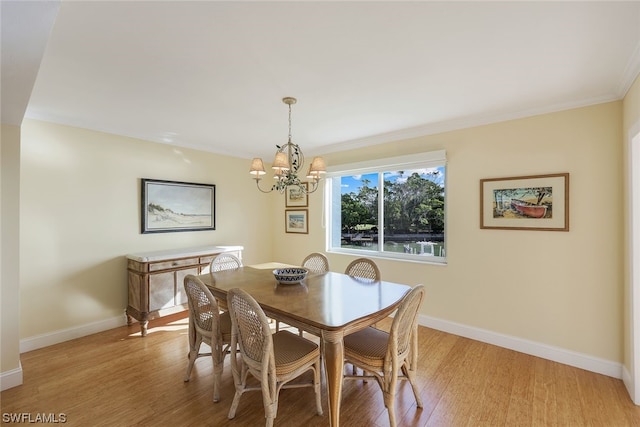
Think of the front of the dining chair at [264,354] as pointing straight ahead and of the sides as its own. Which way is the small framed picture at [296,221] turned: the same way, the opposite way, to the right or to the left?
the opposite way

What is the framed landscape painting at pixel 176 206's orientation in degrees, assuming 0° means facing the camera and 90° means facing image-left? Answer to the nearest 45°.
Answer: approximately 315°

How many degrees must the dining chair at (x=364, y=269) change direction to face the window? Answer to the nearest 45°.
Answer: approximately 135° to its right

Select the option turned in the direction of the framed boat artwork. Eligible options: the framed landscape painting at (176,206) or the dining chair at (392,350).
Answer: the framed landscape painting

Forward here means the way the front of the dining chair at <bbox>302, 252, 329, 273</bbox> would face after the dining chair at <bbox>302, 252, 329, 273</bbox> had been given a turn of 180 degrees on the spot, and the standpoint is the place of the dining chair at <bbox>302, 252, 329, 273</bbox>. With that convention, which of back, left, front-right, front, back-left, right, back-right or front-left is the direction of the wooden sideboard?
back-left

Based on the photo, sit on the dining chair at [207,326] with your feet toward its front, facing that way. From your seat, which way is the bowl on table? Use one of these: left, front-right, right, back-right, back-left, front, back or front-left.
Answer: front-right

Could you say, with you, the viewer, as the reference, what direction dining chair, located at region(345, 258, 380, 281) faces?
facing the viewer and to the left of the viewer

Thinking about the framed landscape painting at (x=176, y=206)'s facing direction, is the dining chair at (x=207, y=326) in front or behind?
in front

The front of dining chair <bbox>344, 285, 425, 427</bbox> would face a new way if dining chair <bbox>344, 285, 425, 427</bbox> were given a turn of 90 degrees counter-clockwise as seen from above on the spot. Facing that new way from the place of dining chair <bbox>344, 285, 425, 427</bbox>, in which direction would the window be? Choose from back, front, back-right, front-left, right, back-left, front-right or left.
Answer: back-right

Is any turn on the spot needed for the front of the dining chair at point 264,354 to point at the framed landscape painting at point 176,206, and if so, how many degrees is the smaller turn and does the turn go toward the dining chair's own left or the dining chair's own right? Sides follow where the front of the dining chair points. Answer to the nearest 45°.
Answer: approximately 90° to the dining chair's own left

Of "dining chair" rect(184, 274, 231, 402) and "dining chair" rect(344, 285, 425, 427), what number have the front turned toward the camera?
0

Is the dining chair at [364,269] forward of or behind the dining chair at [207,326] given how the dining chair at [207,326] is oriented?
forward

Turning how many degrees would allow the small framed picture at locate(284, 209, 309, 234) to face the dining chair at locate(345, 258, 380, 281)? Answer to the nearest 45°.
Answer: approximately 45° to its left

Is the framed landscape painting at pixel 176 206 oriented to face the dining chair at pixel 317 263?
yes

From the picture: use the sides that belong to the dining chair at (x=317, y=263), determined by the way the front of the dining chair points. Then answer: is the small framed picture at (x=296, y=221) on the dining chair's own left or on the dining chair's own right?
on the dining chair's own right

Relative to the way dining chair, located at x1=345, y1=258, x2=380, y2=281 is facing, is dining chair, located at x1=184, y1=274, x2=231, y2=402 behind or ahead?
ahead

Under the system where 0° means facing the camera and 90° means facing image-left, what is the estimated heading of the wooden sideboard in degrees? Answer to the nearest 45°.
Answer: approximately 315°
